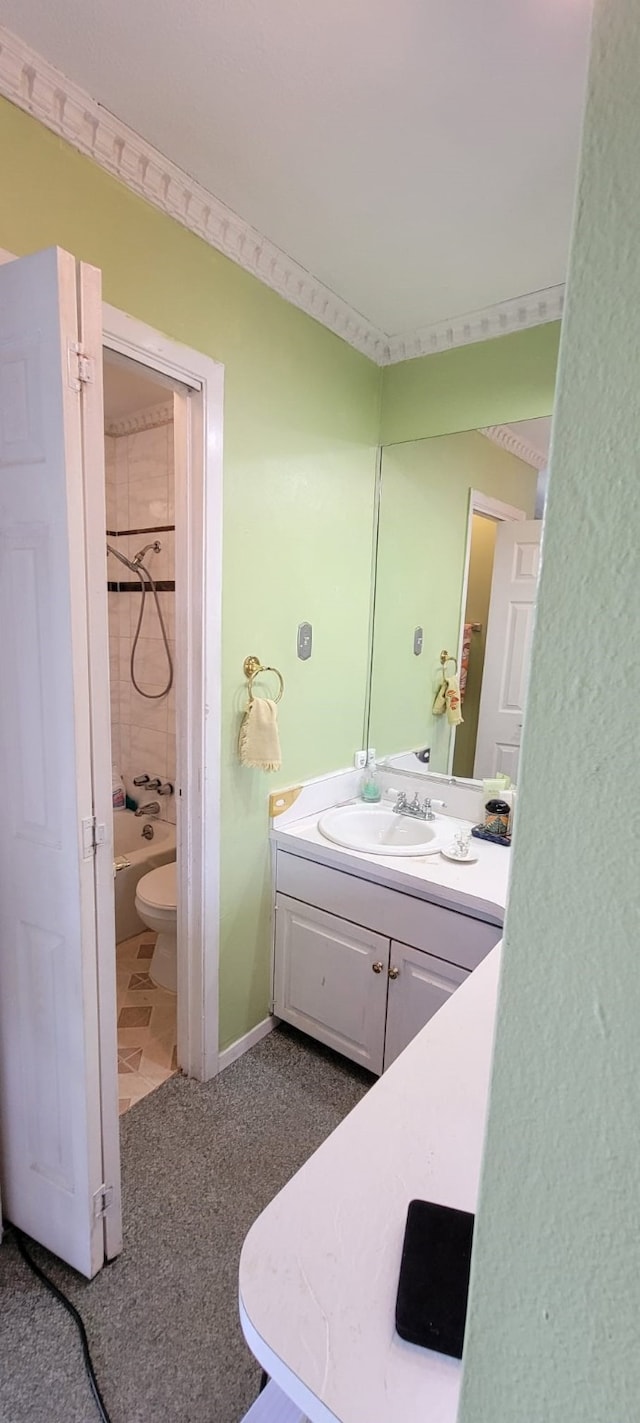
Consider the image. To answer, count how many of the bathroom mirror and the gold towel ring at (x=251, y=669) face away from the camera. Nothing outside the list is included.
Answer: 0

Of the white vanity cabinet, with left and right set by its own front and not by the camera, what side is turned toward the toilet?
right

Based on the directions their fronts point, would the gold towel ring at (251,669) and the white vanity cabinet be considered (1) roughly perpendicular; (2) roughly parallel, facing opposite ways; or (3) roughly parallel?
roughly perpendicular

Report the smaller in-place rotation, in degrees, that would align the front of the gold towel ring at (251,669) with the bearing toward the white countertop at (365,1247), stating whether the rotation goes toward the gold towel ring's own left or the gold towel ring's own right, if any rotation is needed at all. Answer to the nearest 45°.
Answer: approximately 45° to the gold towel ring's own right

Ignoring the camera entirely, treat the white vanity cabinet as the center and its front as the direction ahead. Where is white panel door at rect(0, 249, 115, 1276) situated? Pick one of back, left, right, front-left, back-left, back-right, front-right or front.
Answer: front

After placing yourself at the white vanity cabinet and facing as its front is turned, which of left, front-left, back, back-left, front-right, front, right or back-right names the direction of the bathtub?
right

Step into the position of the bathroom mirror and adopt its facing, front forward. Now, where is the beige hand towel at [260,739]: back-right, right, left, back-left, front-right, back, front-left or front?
front

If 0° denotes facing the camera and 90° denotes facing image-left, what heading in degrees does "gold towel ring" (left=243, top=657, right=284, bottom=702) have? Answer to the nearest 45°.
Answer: approximately 315°

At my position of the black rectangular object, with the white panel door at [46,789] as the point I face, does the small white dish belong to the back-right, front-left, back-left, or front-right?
front-right

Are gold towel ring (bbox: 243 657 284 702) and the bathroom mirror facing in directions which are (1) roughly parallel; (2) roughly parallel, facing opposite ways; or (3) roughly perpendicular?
roughly perpendicular

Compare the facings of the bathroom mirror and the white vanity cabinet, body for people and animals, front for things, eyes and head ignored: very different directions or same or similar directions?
same or similar directions

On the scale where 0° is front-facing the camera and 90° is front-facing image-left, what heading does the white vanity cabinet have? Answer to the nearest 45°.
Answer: approximately 45°
